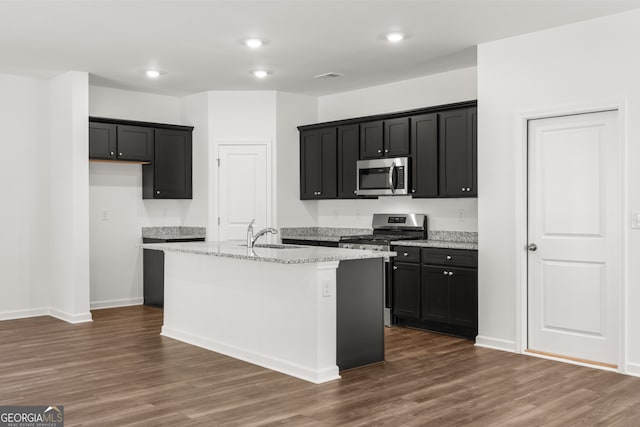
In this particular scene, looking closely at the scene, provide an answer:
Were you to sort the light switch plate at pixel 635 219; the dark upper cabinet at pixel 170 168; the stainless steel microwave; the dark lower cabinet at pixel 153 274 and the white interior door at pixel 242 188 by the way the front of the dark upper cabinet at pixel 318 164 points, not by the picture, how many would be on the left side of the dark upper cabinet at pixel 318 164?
2

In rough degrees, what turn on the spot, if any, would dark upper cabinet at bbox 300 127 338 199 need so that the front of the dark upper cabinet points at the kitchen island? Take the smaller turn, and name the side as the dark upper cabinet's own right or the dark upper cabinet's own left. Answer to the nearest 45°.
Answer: approximately 45° to the dark upper cabinet's own left

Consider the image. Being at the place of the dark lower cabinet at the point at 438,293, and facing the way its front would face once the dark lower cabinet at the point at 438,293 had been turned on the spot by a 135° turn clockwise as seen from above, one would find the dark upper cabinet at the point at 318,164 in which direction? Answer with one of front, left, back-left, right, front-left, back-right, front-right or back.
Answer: front-left

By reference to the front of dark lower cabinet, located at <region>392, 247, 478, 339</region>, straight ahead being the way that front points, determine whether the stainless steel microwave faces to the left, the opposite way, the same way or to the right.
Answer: the same way

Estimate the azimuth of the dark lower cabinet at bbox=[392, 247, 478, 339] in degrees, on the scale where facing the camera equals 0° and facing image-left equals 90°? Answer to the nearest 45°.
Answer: approximately 45°

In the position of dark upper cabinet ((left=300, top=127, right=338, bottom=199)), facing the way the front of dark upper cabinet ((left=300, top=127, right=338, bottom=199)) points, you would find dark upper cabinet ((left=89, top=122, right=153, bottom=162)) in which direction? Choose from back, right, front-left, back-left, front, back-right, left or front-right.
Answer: front-right

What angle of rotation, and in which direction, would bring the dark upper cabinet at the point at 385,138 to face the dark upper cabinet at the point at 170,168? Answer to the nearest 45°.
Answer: approximately 45° to its right

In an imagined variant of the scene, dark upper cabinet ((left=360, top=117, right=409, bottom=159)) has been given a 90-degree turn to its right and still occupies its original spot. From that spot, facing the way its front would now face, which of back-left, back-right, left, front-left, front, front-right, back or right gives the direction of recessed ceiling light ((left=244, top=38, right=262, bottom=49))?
left

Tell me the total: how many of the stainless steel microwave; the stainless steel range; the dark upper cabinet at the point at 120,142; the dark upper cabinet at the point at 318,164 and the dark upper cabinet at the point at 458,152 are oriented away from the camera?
0

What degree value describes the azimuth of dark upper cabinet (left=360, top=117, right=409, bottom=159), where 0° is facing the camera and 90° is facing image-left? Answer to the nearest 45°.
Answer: approximately 45°

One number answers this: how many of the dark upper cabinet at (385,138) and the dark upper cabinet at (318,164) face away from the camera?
0

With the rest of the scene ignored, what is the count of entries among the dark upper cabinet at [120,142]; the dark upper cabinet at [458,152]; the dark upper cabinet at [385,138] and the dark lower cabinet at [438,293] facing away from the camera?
0

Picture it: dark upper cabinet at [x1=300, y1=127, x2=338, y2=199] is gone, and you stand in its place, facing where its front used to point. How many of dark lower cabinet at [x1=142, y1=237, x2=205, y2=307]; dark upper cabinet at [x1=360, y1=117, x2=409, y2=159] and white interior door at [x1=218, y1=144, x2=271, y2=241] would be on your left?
1

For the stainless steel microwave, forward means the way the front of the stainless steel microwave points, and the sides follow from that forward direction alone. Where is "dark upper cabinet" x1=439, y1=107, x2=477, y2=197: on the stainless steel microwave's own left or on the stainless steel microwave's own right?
on the stainless steel microwave's own left

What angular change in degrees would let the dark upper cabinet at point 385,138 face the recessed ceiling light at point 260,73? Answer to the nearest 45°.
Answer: approximately 45° to its right

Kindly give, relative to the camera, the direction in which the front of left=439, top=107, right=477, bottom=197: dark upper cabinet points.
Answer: facing the viewer and to the left of the viewer

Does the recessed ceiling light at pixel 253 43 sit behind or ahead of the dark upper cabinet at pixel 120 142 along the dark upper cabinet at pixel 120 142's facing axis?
ahead
